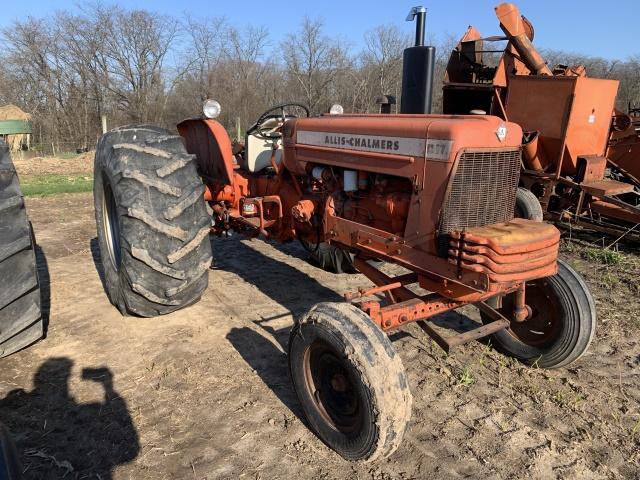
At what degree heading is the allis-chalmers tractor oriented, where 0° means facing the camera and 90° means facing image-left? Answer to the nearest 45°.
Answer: approximately 315°

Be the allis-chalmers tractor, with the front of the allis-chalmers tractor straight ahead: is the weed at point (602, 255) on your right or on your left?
on your left

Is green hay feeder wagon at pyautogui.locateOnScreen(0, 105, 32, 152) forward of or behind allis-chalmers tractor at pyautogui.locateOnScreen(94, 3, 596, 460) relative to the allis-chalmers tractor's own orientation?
behind

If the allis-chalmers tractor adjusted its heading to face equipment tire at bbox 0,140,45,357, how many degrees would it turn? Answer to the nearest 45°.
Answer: approximately 135° to its right

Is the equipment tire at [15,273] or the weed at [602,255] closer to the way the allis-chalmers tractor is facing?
the weed

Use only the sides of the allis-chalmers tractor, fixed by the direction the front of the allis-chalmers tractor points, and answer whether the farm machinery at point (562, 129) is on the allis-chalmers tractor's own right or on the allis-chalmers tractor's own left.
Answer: on the allis-chalmers tractor's own left
